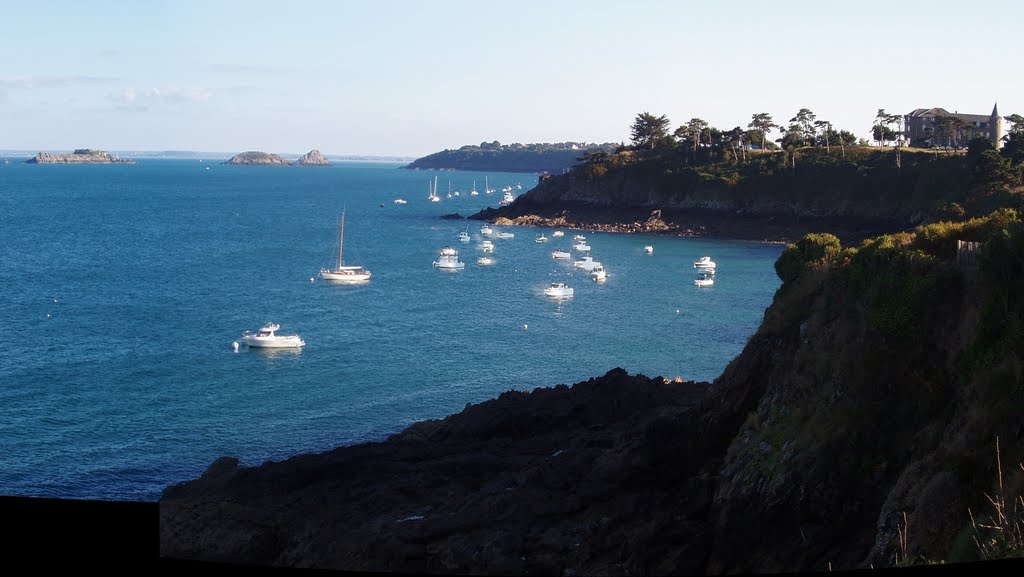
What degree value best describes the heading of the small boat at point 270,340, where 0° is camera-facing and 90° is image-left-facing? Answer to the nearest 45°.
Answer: approximately 90°

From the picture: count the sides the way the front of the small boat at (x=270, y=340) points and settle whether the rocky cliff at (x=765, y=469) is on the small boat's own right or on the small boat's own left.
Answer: on the small boat's own left
